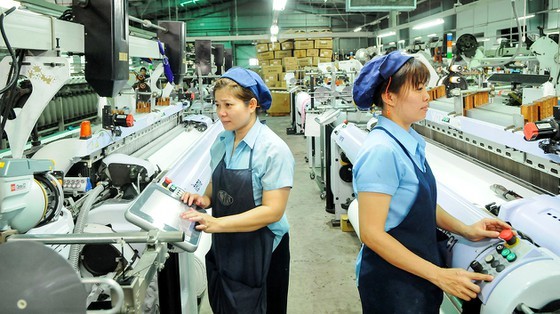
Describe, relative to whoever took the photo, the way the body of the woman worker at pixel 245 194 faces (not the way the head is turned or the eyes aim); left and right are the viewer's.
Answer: facing the viewer and to the left of the viewer

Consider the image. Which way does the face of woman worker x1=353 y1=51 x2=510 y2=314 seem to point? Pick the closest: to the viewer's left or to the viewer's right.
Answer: to the viewer's right

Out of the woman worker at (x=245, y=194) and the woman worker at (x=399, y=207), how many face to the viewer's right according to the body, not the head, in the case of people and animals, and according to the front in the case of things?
1

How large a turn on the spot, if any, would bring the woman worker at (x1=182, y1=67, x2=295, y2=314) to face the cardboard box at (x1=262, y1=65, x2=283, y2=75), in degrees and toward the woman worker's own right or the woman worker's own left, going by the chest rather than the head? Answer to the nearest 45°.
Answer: approximately 135° to the woman worker's own right

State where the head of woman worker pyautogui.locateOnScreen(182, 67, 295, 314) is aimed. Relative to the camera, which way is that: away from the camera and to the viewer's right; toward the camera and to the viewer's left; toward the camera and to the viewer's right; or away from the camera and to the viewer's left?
toward the camera and to the viewer's left

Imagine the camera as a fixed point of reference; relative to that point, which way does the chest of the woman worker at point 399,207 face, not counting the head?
to the viewer's right

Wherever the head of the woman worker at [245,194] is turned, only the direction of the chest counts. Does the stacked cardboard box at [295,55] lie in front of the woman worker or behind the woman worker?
behind

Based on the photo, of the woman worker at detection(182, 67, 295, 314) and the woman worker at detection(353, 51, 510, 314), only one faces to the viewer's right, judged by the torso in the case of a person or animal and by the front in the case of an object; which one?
the woman worker at detection(353, 51, 510, 314)
